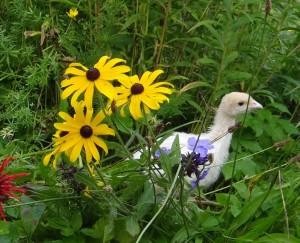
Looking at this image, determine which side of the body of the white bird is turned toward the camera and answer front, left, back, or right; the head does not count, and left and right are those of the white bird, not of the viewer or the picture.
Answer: right

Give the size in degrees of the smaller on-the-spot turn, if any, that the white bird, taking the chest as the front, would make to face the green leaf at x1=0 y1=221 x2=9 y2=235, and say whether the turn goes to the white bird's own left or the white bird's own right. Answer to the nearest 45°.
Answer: approximately 135° to the white bird's own right

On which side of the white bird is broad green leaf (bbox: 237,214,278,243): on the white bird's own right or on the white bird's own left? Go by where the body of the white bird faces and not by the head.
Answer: on the white bird's own right

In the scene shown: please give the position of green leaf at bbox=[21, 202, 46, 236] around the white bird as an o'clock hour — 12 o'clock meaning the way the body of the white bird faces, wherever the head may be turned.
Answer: The green leaf is roughly at 4 o'clock from the white bird.

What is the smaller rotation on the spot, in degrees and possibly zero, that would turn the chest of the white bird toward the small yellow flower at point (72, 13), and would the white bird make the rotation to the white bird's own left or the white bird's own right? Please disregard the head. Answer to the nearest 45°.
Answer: approximately 180°

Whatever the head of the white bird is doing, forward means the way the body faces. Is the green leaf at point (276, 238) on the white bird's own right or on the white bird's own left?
on the white bird's own right
